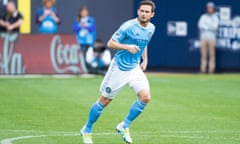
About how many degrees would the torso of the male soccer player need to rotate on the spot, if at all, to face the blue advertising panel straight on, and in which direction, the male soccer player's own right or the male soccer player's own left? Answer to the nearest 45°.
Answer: approximately 135° to the male soccer player's own left

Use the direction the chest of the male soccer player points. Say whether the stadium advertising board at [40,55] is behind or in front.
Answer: behind

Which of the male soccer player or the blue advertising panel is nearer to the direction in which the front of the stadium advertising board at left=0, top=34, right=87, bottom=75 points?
the male soccer player

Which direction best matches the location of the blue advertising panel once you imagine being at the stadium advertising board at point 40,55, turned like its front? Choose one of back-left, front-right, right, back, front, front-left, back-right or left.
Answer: back-left

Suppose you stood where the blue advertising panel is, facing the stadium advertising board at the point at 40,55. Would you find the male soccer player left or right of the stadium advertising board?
left

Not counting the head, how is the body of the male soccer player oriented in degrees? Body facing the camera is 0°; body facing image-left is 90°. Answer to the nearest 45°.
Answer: approximately 315°

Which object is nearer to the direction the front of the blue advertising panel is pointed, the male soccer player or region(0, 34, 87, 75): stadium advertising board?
the male soccer player

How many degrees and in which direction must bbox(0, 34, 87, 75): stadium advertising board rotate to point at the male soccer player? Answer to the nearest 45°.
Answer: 0° — it already faces them

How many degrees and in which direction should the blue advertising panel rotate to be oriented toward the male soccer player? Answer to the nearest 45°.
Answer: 0° — it already faces them

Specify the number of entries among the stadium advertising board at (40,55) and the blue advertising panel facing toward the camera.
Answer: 2

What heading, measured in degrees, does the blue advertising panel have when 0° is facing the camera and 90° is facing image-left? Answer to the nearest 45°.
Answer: approximately 0°
